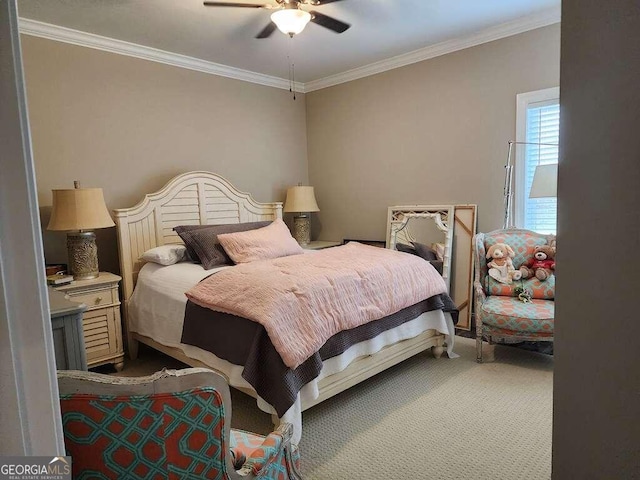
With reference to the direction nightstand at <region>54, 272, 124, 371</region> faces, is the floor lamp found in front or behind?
in front

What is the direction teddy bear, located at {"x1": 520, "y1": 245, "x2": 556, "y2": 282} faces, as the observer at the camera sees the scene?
facing the viewer and to the left of the viewer

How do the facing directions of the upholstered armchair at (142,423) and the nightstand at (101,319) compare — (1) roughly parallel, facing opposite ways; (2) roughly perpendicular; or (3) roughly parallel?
roughly perpendicular

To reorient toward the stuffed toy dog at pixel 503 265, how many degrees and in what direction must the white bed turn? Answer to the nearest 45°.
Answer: approximately 45° to its left

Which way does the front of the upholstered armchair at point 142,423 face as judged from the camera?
facing away from the viewer and to the right of the viewer

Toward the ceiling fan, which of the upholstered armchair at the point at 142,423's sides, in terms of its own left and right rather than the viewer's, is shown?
front

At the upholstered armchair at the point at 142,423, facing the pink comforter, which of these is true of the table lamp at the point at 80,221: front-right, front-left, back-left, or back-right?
front-left

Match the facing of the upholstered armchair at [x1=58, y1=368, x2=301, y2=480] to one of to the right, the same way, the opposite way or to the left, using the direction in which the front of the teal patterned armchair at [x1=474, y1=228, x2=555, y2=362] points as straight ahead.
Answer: the opposite way

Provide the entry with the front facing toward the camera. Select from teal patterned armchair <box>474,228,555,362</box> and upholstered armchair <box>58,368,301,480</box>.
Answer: the teal patterned armchair

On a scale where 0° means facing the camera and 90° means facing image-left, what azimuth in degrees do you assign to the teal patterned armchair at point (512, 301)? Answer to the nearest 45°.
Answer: approximately 0°

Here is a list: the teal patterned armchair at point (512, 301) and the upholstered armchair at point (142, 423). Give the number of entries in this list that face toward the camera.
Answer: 1

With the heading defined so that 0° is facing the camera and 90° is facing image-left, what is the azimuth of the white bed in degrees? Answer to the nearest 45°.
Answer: approximately 315°

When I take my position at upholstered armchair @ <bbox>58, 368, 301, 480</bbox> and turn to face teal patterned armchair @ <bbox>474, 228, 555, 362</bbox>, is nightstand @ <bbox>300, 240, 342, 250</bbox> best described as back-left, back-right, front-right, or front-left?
front-left

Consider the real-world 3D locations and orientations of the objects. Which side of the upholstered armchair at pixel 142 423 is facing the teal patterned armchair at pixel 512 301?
front

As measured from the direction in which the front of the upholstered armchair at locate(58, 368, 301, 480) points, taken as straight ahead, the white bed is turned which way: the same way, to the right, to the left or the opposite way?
to the right

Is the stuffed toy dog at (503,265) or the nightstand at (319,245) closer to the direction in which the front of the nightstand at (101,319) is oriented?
the stuffed toy dog
